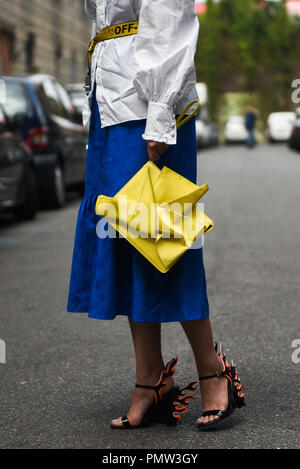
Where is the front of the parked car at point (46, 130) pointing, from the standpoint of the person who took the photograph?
facing away from the viewer and to the right of the viewer

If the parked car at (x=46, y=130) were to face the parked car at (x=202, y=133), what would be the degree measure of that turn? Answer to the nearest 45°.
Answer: approximately 45° to its left

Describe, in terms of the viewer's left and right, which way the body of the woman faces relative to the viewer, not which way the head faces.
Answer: facing the viewer and to the left of the viewer

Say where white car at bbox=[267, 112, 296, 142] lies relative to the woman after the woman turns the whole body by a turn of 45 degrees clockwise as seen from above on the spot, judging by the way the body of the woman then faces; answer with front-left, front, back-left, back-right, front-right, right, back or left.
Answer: right

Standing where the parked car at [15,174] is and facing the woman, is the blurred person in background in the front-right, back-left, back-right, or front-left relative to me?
back-left

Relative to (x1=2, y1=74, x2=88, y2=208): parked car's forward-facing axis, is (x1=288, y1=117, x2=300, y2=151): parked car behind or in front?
in front

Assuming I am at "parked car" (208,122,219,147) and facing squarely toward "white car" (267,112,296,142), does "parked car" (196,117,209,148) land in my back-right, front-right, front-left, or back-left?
back-right

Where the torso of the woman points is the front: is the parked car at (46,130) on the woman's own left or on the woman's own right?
on the woman's own right

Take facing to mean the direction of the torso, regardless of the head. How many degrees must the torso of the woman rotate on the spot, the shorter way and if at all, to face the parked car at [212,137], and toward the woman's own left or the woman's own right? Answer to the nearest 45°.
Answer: approximately 135° to the woman's own right

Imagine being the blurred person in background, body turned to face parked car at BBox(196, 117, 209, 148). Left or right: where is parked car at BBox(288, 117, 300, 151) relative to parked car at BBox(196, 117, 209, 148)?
left
